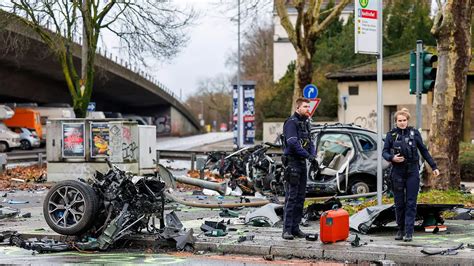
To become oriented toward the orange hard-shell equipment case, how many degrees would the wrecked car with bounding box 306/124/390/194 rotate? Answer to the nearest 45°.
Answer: approximately 90° to its left

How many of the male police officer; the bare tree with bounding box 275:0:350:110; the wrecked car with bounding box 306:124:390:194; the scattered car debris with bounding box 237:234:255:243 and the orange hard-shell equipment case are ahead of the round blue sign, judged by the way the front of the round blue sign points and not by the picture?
4

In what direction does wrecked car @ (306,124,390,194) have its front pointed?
to the viewer's left

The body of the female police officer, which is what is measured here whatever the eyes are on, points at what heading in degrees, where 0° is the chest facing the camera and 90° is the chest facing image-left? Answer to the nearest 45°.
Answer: approximately 0°

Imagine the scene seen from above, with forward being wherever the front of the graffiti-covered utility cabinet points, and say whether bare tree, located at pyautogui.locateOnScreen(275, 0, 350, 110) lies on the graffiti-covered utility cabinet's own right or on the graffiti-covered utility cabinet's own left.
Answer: on the graffiti-covered utility cabinet's own left

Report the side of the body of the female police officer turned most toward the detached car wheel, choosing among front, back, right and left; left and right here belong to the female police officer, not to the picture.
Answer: right

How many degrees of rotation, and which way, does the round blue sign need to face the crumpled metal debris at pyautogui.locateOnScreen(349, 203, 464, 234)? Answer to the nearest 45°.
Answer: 0° — it already faces it

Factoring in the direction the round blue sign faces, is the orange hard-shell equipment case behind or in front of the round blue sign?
in front

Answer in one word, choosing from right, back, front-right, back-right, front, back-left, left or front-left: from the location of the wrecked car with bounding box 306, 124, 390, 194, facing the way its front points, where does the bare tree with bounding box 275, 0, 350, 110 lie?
right

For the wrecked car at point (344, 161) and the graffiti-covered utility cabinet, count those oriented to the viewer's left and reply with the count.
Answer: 1

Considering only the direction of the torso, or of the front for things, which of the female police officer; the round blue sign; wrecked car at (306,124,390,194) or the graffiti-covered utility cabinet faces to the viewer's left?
the wrecked car

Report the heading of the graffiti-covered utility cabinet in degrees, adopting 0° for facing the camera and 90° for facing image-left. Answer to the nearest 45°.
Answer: approximately 0°

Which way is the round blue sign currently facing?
toward the camera

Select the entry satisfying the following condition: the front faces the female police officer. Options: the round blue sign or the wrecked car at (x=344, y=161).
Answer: the round blue sign
